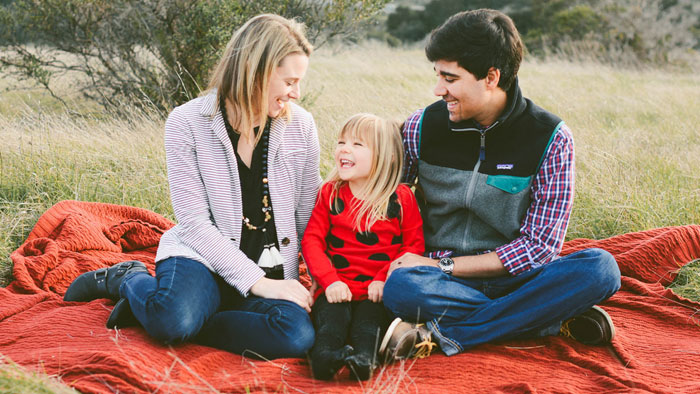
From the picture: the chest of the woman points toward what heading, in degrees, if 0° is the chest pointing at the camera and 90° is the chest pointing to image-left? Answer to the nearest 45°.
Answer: approximately 315°

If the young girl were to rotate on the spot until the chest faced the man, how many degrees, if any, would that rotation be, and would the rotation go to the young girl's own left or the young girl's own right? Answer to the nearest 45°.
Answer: approximately 90° to the young girl's own left

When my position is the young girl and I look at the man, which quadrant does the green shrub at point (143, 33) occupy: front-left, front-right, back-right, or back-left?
back-left

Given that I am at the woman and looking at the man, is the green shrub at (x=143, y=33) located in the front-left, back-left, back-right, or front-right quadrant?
back-left

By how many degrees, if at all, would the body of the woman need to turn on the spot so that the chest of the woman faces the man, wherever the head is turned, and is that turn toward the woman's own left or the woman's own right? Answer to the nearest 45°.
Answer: approximately 45° to the woman's own left

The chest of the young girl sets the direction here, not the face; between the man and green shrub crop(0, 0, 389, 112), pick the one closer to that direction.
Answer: the man

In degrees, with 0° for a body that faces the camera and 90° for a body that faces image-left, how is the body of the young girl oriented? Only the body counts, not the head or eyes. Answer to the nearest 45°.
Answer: approximately 0°

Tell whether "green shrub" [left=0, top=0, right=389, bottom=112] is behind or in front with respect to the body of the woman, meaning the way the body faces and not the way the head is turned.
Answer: behind

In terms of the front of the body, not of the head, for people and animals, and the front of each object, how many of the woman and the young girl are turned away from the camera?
0
